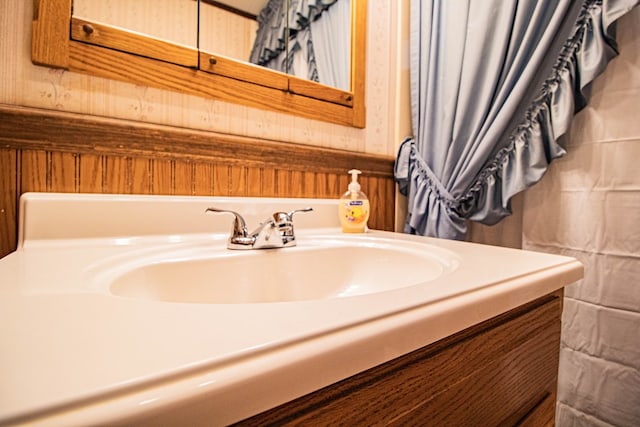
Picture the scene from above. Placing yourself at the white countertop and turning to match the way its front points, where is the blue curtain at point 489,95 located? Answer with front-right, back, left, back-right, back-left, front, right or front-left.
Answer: left

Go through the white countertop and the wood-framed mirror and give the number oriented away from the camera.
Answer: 0

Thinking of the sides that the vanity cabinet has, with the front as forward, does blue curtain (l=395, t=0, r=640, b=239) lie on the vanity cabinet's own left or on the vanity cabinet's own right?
on the vanity cabinet's own left

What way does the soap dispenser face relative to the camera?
toward the camera

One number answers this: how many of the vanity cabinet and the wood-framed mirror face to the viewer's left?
0

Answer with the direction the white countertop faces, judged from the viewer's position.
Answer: facing the viewer and to the right of the viewer
